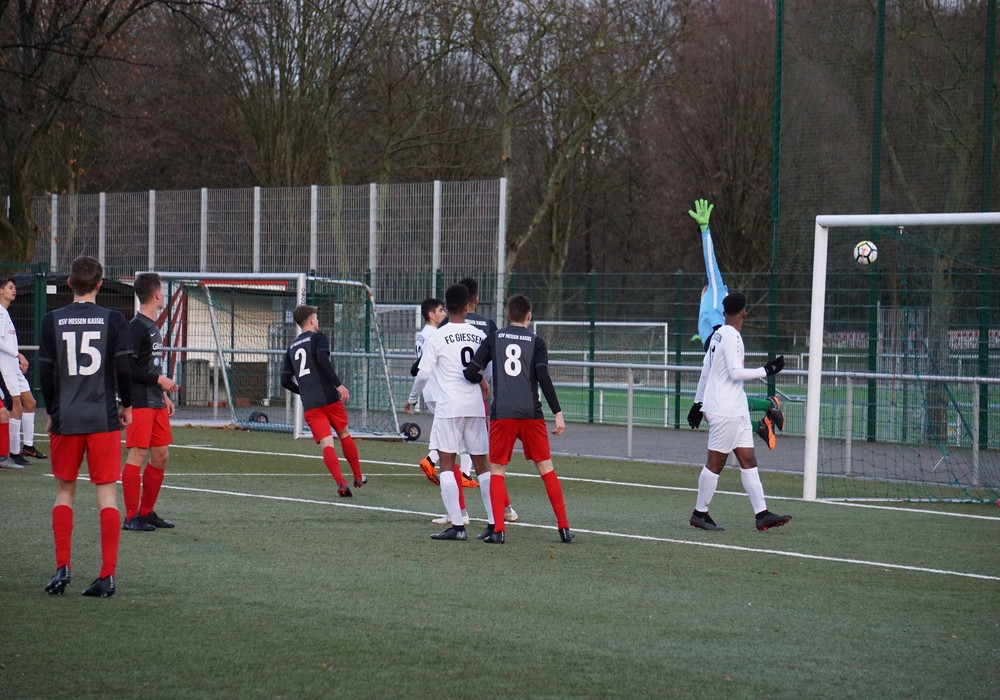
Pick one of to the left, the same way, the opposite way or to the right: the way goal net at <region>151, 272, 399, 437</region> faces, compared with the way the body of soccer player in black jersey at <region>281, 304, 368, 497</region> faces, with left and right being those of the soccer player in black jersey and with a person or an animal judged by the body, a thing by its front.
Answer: the opposite way

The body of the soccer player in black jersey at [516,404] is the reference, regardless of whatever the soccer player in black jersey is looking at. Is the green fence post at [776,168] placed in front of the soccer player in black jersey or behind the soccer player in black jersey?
in front

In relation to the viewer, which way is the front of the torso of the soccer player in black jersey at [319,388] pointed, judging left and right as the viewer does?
facing away from the viewer and to the right of the viewer

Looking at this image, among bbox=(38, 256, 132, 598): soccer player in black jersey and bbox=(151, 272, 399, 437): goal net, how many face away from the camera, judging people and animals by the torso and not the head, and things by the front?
1

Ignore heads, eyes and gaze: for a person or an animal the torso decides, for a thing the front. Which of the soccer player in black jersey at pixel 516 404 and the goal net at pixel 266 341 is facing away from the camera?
the soccer player in black jersey

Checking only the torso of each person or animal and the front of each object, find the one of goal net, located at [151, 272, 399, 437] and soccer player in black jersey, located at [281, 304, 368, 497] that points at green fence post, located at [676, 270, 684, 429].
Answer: the soccer player in black jersey

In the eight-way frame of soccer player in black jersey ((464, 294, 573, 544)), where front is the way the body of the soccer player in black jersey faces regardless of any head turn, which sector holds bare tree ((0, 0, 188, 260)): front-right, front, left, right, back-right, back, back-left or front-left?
front-left

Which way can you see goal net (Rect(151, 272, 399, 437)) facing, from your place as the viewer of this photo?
facing the viewer and to the left of the viewer

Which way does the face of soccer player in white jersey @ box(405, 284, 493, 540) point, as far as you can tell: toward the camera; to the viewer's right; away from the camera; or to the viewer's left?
away from the camera

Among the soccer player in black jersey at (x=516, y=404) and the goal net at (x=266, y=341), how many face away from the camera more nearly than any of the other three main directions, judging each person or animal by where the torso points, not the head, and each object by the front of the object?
1

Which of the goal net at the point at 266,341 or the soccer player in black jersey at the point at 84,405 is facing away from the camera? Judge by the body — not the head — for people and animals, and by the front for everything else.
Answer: the soccer player in black jersey

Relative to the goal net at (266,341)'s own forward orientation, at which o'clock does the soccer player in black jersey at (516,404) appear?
The soccer player in black jersey is roughly at 10 o'clock from the goal net.

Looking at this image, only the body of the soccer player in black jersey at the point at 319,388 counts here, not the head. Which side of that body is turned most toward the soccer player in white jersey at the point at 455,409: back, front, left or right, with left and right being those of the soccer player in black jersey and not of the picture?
right

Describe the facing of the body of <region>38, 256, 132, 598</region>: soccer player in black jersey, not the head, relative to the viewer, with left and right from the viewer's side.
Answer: facing away from the viewer

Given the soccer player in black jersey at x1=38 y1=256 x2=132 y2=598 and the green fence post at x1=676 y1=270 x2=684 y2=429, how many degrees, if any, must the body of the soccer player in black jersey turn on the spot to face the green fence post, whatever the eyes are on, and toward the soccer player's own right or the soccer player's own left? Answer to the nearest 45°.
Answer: approximately 45° to the soccer player's own right

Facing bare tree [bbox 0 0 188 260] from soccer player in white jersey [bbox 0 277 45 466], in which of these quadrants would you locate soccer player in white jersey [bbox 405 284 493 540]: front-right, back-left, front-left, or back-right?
back-right

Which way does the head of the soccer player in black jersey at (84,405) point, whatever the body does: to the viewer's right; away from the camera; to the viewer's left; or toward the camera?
away from the camera

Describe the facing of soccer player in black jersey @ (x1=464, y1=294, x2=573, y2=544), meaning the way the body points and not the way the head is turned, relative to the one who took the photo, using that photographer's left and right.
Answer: facing away from the viewer

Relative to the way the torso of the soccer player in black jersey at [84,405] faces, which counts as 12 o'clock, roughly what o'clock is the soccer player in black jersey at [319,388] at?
the soccer player in black jersey at [319,388] is roughly at 1 o'clock from the soccer player in black jersey at [84,405].
